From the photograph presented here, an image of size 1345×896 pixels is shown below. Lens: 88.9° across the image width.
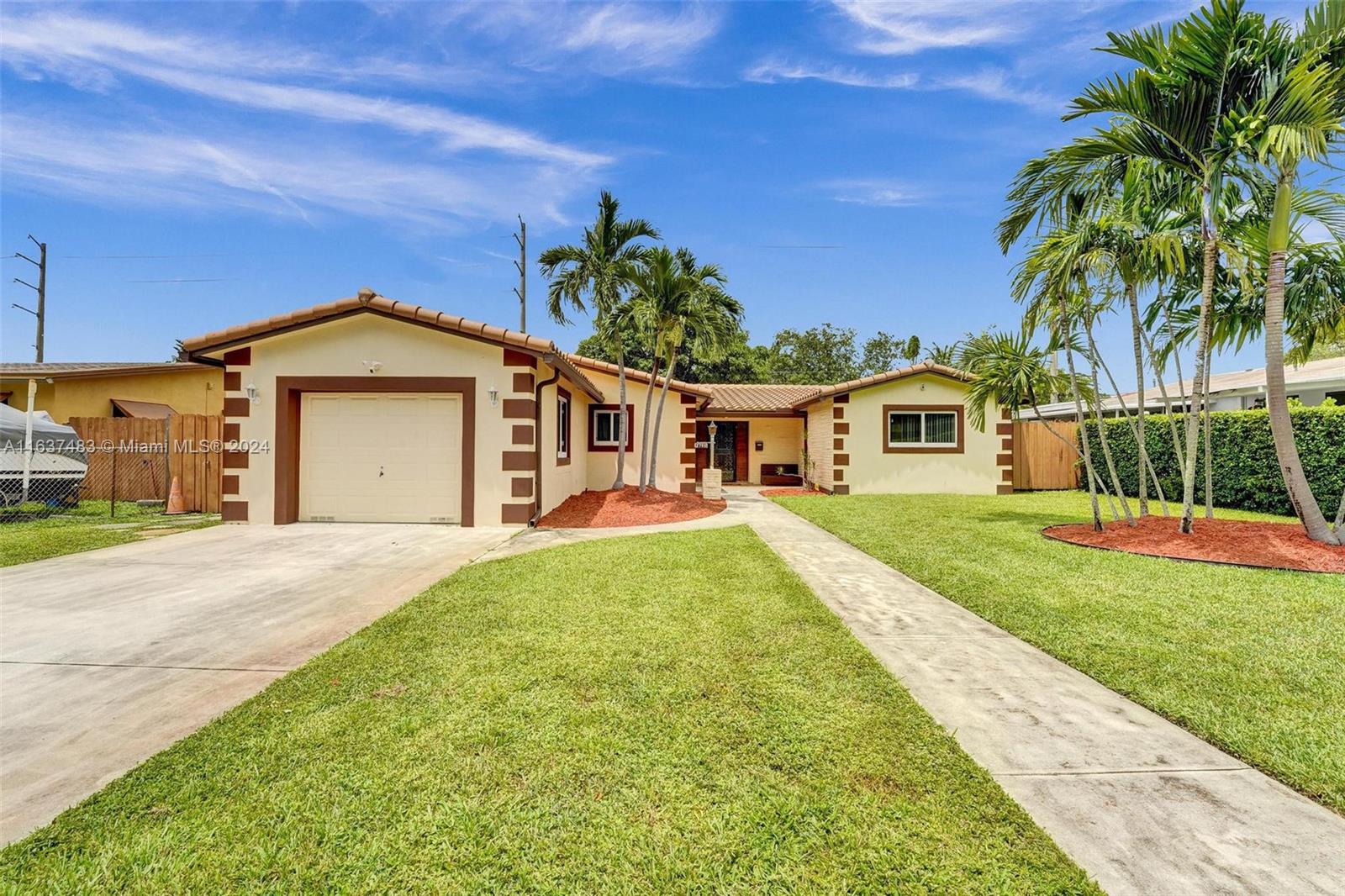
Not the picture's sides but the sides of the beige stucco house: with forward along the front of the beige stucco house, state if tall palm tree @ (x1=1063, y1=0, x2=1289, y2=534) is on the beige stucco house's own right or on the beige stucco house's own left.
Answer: on the beige stucco house's own left

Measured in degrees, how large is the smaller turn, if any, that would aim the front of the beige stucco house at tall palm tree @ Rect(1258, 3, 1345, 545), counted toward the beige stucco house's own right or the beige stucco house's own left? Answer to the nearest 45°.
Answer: approximately 45° to the beige stucco house's own left

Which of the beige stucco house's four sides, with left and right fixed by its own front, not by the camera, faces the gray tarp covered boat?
right

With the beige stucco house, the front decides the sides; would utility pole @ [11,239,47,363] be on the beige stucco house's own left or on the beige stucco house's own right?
on the beige stucco house's own right

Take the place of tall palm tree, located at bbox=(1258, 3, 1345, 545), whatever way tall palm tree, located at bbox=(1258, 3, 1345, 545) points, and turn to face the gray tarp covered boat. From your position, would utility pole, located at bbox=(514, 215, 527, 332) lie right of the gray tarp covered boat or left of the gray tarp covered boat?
right

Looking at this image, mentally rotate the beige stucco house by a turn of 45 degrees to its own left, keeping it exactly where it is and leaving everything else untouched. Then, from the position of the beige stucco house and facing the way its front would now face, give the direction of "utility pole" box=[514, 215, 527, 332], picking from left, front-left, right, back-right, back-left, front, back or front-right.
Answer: back-left

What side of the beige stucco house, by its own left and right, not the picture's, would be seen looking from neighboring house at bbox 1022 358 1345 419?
left

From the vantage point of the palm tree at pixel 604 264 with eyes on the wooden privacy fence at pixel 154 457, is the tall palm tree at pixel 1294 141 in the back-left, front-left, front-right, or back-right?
back-left

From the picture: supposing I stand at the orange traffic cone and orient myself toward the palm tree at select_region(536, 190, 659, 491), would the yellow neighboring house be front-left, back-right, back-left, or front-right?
back-left

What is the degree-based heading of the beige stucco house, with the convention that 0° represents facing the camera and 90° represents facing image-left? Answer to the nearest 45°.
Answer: approximately 0°

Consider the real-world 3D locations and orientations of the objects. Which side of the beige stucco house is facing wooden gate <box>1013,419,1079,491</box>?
left
